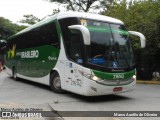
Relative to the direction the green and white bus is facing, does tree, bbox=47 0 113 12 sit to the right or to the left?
on its left

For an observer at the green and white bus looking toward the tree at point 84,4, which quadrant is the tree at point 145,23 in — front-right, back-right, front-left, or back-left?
front-right

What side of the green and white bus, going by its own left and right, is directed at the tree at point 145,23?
left

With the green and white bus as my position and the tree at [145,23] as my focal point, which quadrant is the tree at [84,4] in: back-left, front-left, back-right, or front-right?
front-left

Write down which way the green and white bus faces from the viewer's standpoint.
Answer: facing the viewer and to the right of the viewer
